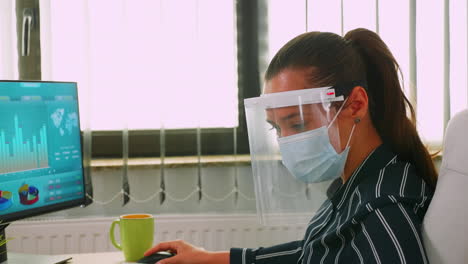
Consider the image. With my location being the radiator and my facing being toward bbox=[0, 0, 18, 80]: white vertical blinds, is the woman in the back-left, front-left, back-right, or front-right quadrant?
back-left

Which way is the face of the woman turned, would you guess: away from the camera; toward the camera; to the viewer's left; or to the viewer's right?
to the viewer's left

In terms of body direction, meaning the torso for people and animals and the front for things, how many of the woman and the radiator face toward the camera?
1

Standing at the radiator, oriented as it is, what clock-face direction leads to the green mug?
The green mug is roughly at 12 o'clock from the radiator.

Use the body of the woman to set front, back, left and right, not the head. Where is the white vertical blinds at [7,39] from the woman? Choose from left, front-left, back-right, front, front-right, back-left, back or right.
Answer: front-right

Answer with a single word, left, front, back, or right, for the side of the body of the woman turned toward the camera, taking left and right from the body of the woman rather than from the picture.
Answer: left

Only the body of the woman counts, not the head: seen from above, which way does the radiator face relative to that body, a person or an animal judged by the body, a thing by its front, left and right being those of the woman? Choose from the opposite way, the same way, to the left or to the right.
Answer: to the left

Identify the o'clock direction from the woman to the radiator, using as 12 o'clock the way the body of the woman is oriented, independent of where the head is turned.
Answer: The radiator is roughly at 2 o'clock from the woman.

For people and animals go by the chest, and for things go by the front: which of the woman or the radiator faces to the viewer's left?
the woman

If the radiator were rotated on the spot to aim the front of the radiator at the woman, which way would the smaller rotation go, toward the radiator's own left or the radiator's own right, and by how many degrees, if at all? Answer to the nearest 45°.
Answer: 0° — it already faces them
